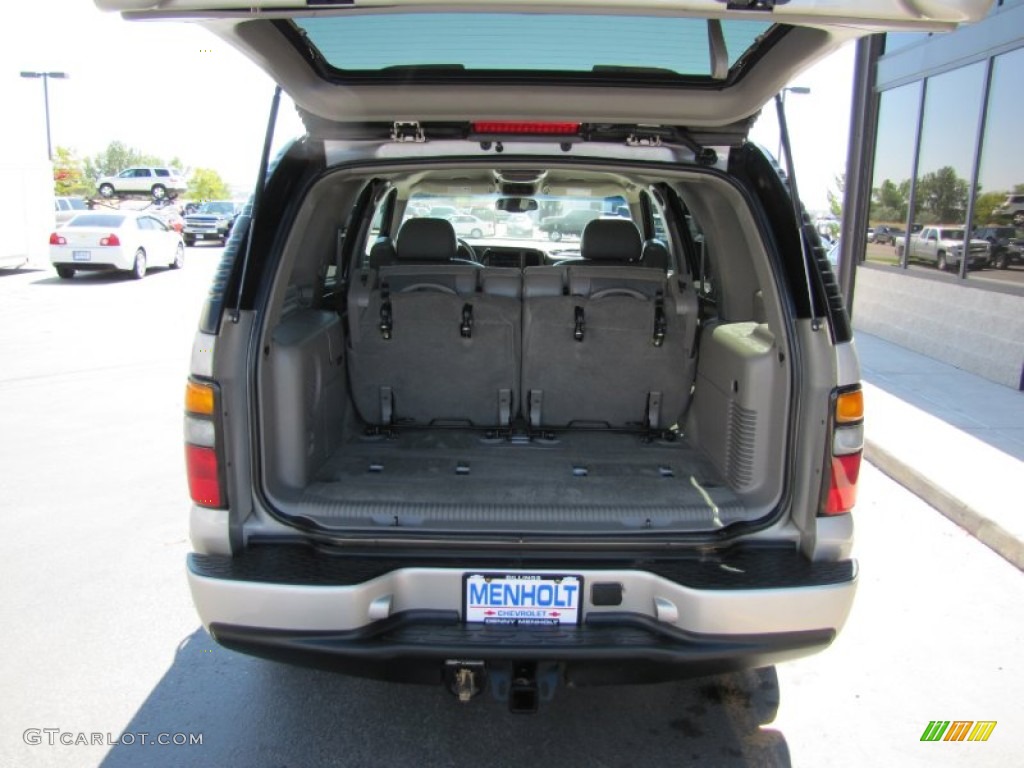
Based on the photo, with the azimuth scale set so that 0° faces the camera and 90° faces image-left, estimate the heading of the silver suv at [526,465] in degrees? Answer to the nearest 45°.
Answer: approximately 180°

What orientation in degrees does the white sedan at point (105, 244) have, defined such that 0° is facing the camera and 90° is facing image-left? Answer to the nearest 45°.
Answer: approximately 225°

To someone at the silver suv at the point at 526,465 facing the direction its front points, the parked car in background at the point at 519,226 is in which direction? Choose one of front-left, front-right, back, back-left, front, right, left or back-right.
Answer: front

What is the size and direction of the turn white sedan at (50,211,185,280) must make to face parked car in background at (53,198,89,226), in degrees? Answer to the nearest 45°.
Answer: approximately 45° to its left

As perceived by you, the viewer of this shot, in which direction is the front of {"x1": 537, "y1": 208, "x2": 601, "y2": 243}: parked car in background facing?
facing the viewer and to the left of the viewer

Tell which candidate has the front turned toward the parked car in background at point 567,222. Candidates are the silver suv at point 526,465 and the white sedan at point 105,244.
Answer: the silver suv

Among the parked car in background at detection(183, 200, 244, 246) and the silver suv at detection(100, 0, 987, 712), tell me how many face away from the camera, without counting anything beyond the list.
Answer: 1

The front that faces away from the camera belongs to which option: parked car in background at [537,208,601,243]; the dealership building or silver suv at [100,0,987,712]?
the silver suv

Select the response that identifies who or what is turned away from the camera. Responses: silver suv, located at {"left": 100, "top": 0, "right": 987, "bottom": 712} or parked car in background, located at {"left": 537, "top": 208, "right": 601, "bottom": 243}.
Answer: the silver suv

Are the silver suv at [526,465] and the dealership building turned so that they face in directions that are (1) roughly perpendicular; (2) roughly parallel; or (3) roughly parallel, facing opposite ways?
roughly perpendicular

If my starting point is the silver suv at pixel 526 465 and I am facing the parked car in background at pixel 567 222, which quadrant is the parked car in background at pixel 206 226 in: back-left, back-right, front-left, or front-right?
front-left

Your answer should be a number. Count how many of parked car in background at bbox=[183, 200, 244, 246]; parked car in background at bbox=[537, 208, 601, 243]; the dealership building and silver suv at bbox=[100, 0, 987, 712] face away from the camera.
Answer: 1

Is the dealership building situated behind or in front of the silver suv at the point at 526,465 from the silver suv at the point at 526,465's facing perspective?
in front

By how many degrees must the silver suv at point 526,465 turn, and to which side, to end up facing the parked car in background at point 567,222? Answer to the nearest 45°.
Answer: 0° — it already faces it

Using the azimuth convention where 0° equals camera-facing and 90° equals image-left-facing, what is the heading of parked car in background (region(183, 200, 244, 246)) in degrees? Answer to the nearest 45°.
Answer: approximately 45°

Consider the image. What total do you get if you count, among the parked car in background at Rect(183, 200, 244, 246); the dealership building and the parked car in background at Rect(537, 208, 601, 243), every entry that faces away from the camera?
0
